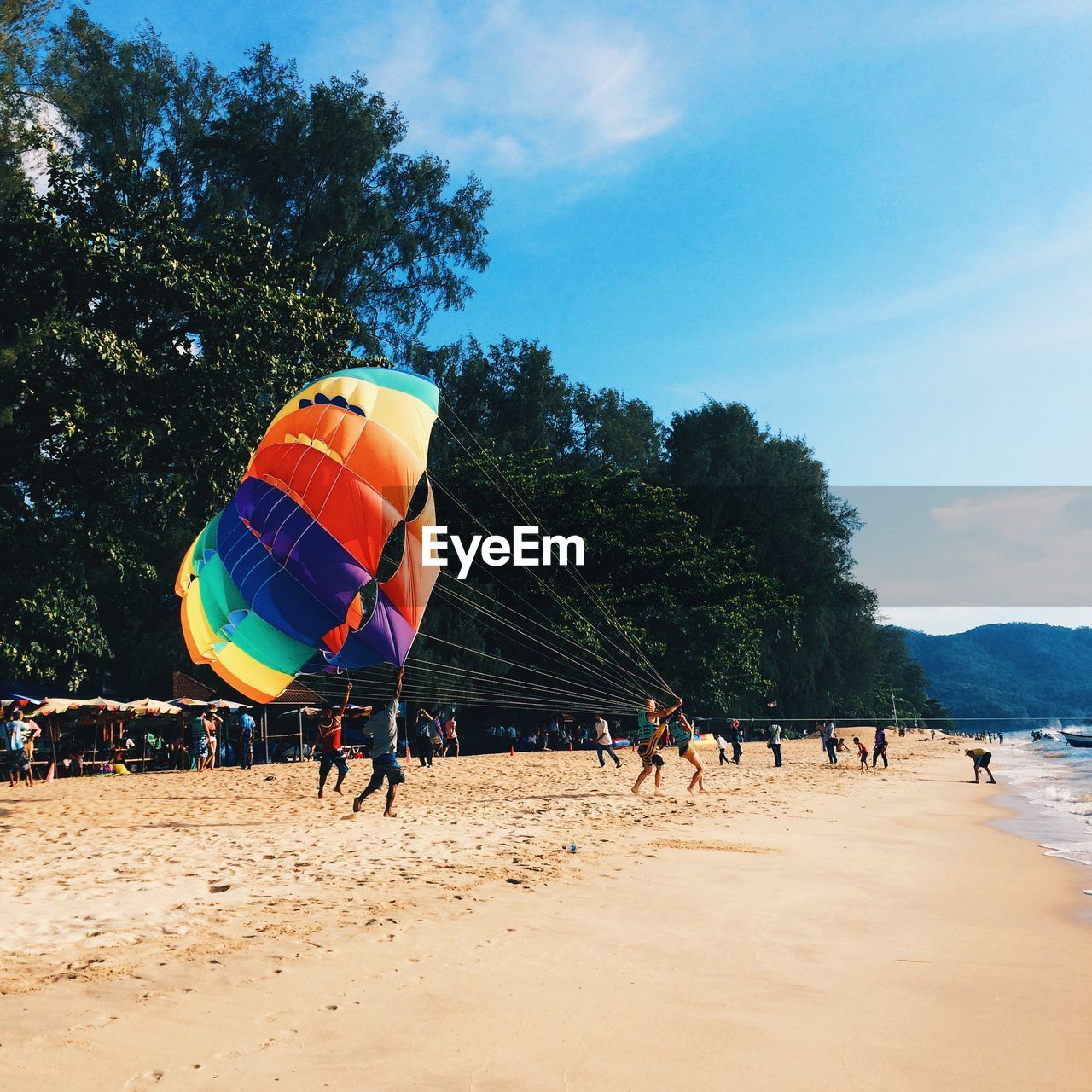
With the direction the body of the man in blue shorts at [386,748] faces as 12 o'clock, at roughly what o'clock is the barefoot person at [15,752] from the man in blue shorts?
The barefoot person is roughly at 9 o'clock from the man in blue shorts.

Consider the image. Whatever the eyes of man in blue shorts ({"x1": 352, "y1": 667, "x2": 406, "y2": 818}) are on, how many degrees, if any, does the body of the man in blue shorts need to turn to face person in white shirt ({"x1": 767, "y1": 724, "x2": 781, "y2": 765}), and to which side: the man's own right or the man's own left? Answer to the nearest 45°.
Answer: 0° — they already face them

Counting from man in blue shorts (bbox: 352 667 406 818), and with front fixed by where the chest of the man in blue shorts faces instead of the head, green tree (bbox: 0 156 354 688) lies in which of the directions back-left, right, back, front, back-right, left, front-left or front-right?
left

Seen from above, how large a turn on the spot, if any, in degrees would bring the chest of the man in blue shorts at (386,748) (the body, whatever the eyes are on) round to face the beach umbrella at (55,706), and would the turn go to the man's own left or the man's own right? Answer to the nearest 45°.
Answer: approximately 90° to the man's own left

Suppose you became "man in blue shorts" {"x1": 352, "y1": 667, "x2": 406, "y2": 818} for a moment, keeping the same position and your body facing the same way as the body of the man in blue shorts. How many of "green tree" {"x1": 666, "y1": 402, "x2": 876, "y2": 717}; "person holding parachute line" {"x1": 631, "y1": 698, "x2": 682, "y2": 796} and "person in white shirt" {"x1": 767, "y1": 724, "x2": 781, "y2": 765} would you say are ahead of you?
3

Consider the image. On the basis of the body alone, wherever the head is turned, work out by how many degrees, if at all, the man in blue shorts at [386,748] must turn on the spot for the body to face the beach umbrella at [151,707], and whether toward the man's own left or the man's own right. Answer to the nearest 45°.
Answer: approximately 90° to the man's own left

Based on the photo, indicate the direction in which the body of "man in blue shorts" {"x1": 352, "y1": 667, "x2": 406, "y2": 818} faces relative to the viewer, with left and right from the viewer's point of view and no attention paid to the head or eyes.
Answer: facing away from the viewer and to the right of the viewer

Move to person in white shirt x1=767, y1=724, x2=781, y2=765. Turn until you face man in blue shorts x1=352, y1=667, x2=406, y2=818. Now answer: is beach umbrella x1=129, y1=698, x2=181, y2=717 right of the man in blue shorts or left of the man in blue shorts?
right
